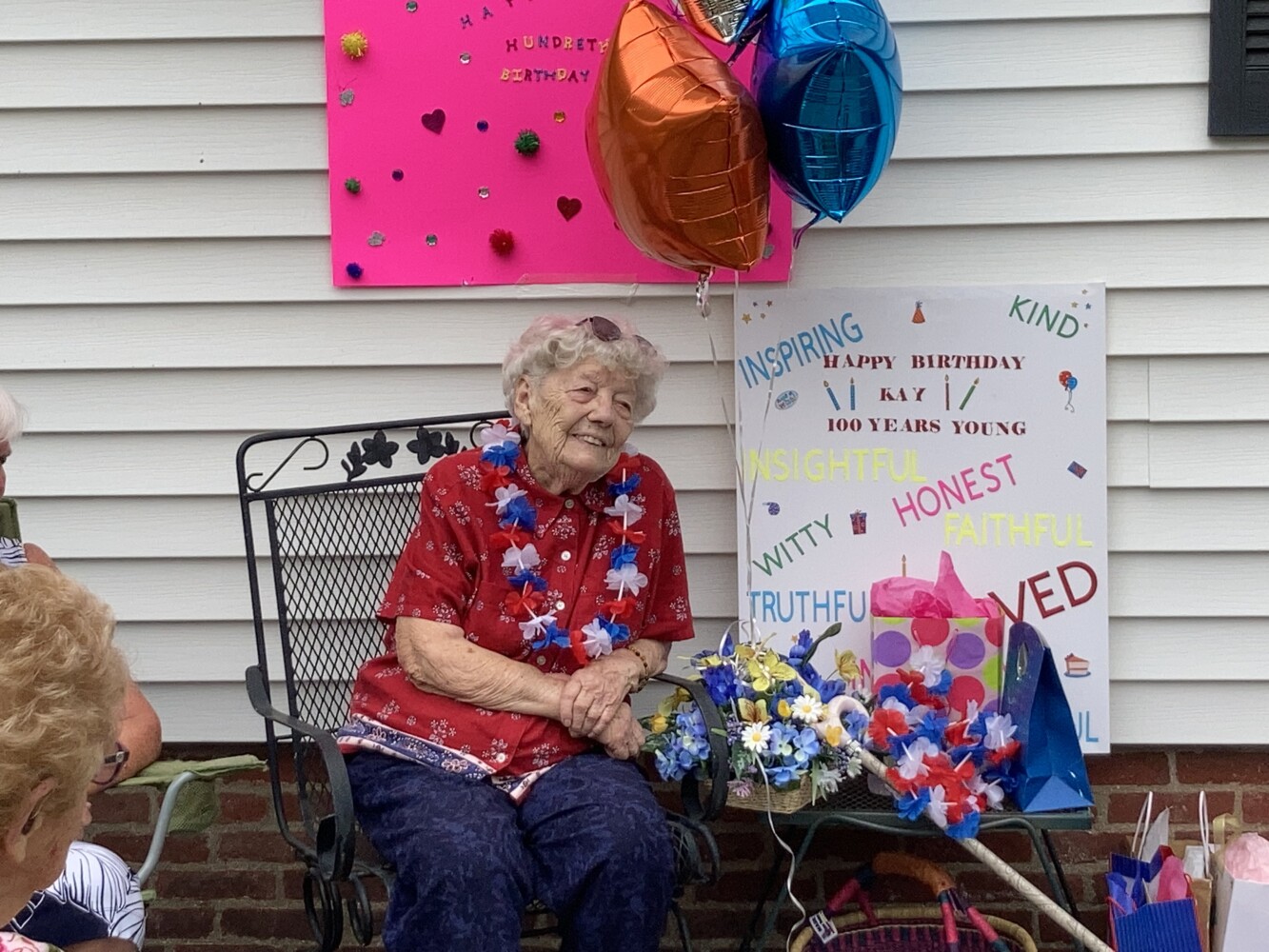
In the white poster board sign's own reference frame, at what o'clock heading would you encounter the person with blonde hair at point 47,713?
The person with blonde hair is roughly at 1 o'clock from the white poster board sign.

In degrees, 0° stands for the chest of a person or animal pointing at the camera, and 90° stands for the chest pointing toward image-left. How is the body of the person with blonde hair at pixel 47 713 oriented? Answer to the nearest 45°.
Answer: approximately 225°

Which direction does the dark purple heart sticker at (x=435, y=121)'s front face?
toward the camera

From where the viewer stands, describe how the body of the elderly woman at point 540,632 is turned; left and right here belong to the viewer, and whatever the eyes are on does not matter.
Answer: facing the viewer and to the right of the viewer

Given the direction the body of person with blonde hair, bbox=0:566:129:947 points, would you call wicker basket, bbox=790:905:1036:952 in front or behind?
in front

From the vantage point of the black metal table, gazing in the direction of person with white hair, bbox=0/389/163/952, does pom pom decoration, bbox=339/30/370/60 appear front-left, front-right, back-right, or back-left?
front-right

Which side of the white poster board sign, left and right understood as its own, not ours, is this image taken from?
front

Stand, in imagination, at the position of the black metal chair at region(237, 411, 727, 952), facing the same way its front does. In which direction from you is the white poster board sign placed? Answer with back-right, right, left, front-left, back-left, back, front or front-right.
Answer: front-left

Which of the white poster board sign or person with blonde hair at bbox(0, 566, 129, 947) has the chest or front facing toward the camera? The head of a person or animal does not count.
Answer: the white poster board sign

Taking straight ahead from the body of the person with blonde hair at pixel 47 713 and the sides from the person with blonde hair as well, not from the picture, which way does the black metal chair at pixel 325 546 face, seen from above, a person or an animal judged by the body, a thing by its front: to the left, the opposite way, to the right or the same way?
to the right

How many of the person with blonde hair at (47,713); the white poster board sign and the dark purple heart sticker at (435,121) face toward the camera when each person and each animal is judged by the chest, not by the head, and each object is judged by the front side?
2

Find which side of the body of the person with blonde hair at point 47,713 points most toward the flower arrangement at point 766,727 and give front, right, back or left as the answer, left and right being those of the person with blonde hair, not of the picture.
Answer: front

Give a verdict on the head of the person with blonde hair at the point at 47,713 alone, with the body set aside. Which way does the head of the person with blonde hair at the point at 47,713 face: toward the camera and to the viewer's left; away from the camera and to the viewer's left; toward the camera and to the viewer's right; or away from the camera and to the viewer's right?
away from the camera and to the viewer's right
